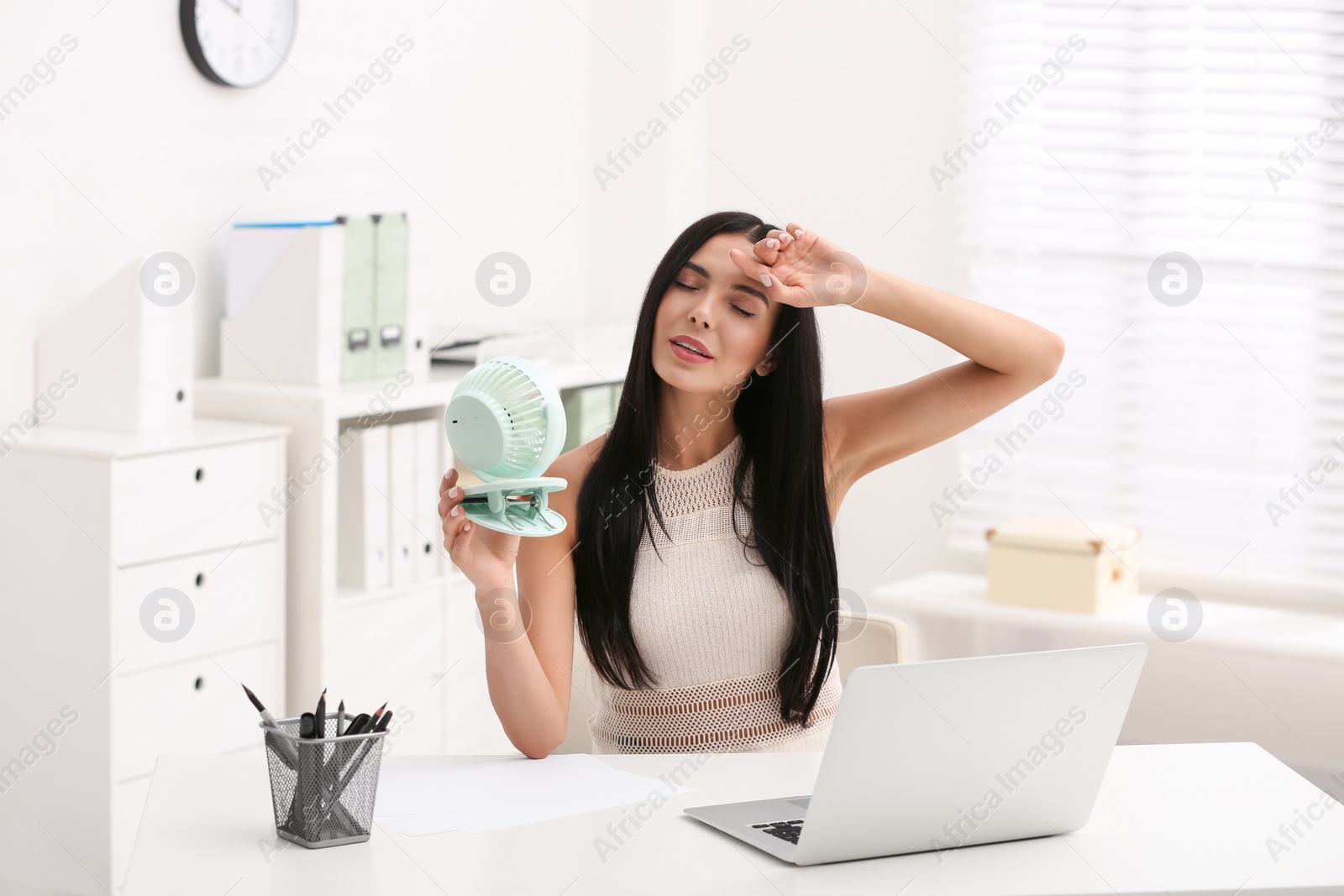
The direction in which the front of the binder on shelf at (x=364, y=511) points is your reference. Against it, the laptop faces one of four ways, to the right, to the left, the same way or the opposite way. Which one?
the opposite way

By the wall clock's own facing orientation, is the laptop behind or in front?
in front

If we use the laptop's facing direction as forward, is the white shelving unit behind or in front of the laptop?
in front

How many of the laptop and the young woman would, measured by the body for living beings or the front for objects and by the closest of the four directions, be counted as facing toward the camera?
1

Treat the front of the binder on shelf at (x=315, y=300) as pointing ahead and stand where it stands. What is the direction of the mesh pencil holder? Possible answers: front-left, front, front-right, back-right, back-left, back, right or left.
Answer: front-right

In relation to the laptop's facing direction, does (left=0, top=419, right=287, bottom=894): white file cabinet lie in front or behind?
in front

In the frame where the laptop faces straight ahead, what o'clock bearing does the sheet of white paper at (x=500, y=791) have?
The sheet of white paper is roughly at 11 o'clock from the laptop.

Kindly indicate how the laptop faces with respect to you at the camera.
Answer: facing away from the viewer and to the left of the viewer
